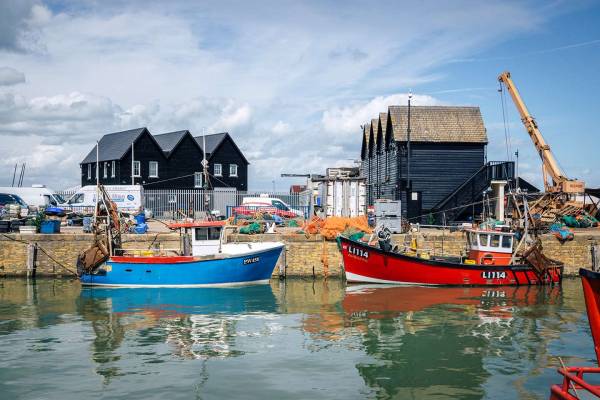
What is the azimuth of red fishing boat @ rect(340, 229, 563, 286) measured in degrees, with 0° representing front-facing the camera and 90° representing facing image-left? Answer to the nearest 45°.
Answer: approximately 90°

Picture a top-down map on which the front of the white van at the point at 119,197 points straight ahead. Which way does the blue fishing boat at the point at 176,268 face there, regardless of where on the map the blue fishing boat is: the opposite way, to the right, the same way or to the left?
the opposite way

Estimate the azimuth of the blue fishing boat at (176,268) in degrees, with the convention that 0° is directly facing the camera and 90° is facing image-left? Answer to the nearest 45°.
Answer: approximately 270°

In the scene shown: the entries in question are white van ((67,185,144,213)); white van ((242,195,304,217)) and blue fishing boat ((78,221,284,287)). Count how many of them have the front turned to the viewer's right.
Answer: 2

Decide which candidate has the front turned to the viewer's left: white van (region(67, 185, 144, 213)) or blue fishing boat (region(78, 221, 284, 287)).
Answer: the white van

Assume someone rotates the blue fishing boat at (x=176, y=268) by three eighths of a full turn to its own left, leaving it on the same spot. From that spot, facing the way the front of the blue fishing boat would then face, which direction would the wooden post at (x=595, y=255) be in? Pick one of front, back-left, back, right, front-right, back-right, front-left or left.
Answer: back-right

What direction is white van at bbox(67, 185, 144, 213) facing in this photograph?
to the viewer's left

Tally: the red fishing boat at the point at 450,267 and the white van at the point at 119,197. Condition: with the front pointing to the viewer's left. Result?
2

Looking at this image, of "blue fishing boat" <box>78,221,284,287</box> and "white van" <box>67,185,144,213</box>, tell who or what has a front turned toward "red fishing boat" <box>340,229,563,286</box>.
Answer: the blue fishing boat

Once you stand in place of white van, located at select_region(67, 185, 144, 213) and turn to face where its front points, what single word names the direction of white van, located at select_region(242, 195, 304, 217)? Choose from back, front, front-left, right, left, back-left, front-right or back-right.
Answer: back

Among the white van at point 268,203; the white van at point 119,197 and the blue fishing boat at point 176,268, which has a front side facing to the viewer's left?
the white van at point 119,197

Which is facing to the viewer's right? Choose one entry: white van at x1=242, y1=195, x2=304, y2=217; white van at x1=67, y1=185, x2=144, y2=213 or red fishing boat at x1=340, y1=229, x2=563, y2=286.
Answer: white van at x1=242, y1=195, x2=304, y2=217

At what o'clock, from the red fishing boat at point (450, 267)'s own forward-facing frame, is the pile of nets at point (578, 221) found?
The pile of nets is roughly at 4 o'clock from the red fishing boat.

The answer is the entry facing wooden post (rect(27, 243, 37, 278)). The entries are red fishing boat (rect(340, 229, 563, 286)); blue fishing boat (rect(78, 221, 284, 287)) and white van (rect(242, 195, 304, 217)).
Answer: the red fishing boat

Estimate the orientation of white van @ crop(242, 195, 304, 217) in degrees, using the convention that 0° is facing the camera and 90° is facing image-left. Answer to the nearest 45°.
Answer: approximately 270°

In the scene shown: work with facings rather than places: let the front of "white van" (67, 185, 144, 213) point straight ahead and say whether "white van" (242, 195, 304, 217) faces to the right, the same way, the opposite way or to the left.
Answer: the opposite way
